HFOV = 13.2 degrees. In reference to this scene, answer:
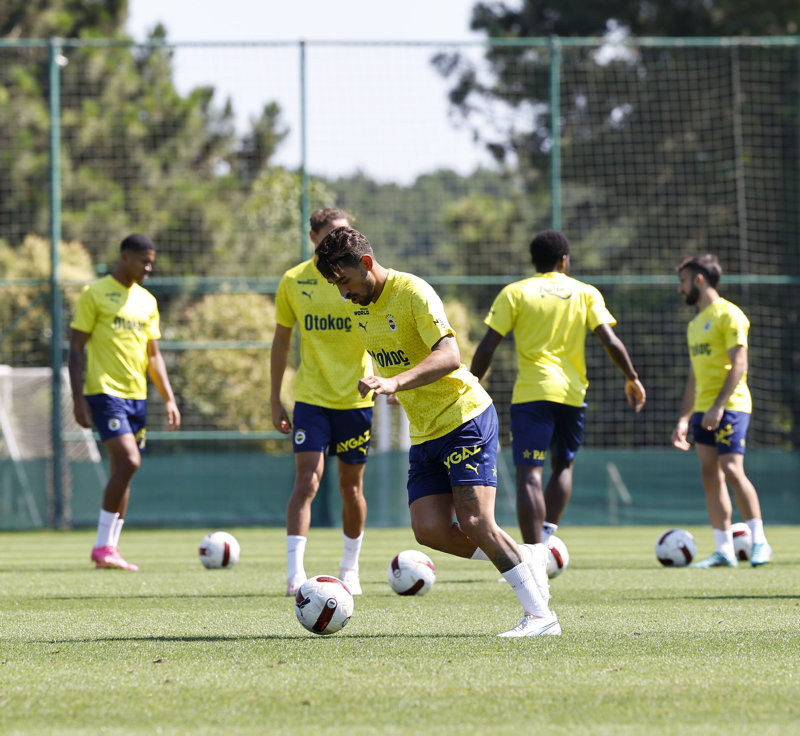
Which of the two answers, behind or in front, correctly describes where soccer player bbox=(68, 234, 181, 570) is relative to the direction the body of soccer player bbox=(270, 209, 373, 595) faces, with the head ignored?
behind

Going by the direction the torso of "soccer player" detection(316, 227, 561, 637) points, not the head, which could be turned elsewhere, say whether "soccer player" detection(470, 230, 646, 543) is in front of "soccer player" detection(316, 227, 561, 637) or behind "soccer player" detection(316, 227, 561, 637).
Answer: behind

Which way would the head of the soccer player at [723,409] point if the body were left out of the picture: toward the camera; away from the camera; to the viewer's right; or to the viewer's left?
to the viewer's left

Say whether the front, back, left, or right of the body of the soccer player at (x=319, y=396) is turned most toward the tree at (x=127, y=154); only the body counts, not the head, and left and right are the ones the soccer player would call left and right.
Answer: back

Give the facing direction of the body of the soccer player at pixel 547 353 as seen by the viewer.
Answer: away from the camera

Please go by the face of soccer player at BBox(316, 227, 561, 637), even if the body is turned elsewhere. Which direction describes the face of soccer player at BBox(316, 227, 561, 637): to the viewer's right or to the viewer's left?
to the viewer's left

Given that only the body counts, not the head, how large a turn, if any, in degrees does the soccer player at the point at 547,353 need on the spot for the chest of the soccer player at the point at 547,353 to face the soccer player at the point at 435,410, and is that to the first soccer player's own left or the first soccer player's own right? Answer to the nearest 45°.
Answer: approximately 180°
